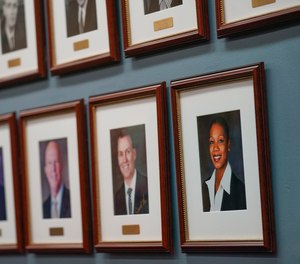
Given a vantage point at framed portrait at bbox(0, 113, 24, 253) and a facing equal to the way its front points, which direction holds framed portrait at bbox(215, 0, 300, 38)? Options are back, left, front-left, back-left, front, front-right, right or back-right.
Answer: left

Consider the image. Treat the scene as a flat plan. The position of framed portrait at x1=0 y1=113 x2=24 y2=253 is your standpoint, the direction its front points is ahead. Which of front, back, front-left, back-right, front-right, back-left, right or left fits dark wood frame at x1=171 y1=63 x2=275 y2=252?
left

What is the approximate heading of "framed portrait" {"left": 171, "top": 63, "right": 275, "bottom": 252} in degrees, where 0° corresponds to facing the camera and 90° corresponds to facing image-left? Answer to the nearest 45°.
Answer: approximately 45°

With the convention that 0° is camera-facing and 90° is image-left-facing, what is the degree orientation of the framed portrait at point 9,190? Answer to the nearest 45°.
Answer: approximately 45°

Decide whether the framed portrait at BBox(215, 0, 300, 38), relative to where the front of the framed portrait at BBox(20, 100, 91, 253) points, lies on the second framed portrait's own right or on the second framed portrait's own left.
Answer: on the second framed portrait's own left

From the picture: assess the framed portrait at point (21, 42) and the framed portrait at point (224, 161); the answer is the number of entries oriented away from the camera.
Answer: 0

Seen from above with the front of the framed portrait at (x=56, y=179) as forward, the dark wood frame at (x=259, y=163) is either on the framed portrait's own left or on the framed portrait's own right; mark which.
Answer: on the framed portrait's own left

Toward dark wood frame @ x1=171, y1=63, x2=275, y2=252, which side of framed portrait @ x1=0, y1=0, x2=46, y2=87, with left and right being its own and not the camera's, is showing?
left
